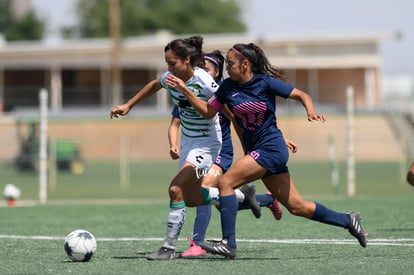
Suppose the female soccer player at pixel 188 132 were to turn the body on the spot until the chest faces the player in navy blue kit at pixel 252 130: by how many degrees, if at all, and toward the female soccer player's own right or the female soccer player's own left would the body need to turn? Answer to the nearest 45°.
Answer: approximately 90° to the female soccer player's own left

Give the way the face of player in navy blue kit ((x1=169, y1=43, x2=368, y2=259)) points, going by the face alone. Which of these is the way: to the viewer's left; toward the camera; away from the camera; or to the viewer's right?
to the viewer's left

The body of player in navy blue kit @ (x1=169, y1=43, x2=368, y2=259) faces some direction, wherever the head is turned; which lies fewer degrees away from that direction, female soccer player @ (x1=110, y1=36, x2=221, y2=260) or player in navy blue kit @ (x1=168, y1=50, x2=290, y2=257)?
the female soccer player

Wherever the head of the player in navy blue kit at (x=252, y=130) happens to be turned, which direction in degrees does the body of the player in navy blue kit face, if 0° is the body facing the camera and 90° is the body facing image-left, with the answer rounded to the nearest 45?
approximately 45°

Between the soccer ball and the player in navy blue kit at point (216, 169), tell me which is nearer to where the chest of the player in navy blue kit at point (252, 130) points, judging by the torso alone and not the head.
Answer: the soccer ball

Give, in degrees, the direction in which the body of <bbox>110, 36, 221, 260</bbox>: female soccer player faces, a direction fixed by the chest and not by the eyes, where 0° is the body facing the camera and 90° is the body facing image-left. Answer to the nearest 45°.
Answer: approximately 45°
